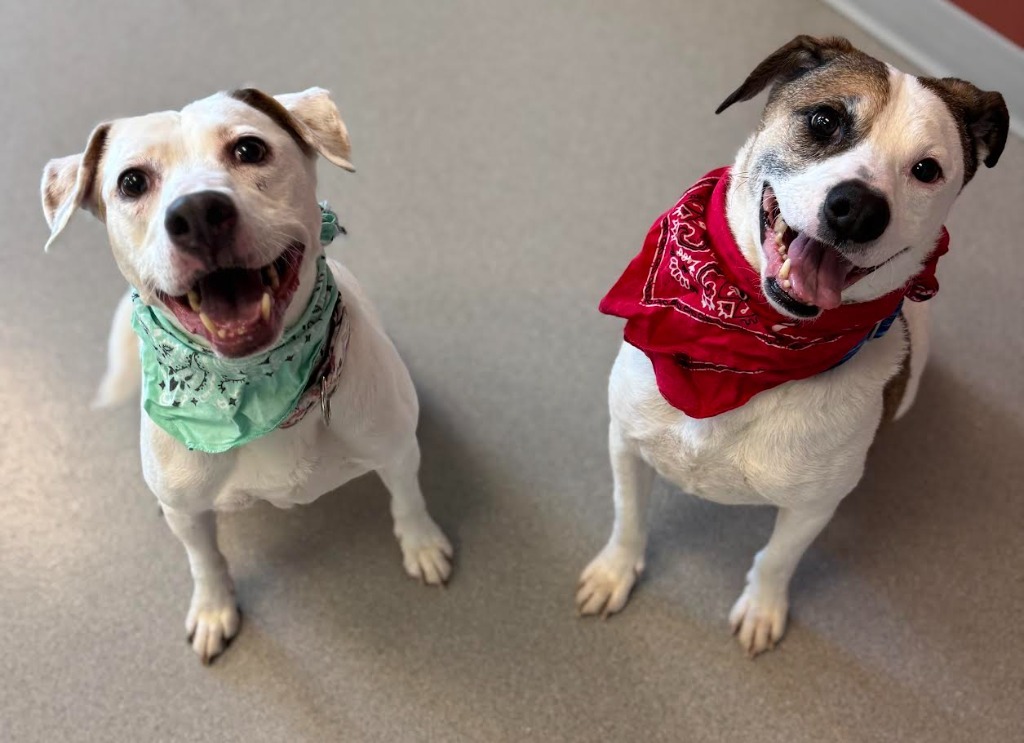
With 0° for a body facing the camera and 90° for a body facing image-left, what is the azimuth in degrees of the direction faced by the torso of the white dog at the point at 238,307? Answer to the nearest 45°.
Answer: approximately 0°

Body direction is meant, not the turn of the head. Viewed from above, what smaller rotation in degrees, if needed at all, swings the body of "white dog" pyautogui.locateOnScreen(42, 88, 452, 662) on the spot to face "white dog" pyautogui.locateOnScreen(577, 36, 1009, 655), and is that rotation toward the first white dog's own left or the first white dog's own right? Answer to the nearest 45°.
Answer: approximately 90° to the first white dog's own left
